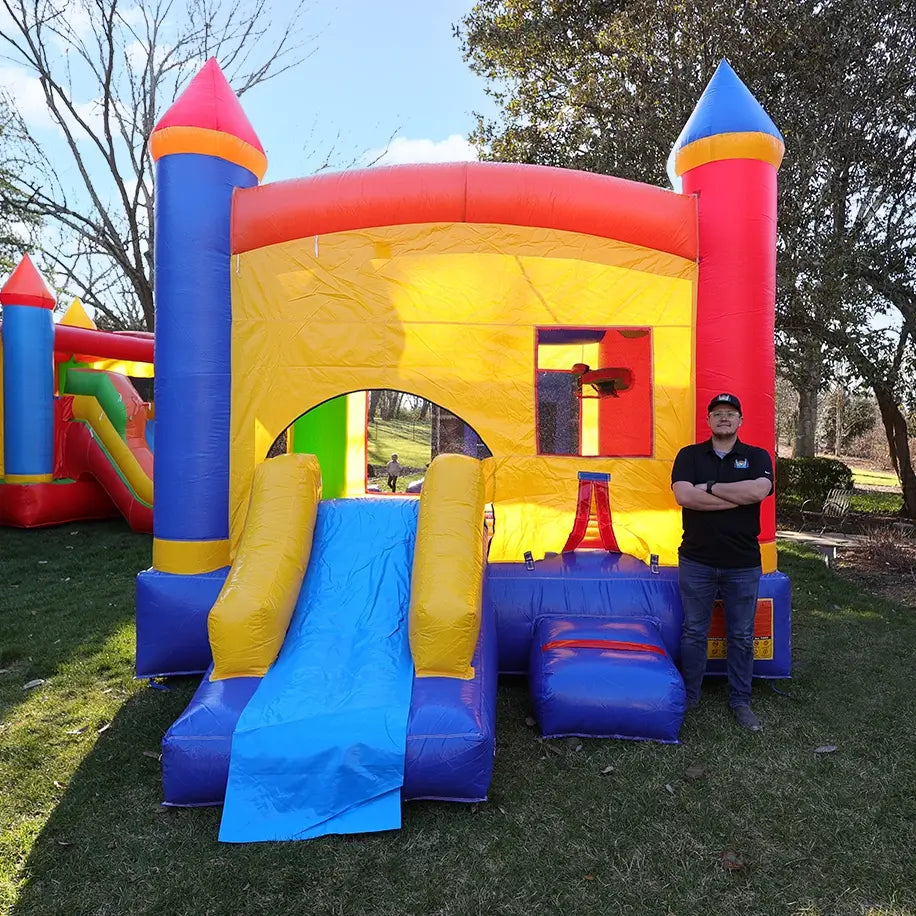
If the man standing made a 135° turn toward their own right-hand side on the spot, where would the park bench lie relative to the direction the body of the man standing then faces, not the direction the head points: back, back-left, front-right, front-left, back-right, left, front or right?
front-right

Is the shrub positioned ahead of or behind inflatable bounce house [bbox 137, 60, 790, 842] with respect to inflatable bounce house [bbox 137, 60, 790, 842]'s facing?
behind

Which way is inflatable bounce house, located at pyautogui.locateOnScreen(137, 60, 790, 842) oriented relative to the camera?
toward the camera

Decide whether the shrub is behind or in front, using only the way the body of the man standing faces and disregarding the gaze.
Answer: behind

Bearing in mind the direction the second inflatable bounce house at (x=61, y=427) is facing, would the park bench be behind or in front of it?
in front

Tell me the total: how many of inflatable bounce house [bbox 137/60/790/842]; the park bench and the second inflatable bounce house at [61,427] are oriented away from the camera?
0

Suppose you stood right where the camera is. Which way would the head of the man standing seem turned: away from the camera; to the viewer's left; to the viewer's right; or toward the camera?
toward the camera

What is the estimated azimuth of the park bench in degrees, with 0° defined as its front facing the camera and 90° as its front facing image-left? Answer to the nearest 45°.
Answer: approximately 45°

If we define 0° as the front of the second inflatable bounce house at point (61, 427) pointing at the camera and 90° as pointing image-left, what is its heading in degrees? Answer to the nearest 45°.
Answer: approximately 315°

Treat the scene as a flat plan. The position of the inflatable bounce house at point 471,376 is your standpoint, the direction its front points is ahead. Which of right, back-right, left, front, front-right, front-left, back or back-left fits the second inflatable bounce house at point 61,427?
back-right

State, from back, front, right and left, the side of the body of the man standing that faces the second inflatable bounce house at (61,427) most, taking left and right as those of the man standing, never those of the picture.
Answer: right

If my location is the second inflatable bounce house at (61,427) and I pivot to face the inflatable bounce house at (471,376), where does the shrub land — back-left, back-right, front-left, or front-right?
front-left

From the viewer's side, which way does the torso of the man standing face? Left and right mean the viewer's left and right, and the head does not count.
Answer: facing the viewer

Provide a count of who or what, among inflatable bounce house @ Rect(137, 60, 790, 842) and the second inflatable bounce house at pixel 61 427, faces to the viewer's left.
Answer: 0
